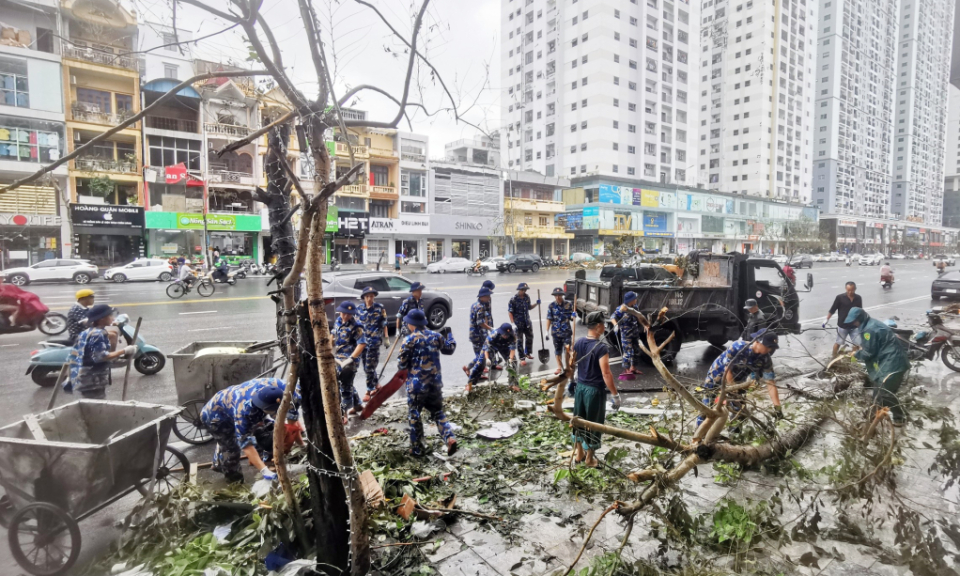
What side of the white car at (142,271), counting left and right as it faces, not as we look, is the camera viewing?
left

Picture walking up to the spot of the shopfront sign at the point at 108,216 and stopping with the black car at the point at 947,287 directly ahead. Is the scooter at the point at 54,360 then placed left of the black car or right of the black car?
right

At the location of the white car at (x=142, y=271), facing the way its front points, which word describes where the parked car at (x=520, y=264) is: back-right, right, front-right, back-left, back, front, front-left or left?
back

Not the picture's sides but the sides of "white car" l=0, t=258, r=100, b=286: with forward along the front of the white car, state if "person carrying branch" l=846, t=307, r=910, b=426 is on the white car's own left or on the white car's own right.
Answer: on the white car's own left

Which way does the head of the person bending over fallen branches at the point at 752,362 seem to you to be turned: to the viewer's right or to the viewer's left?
to the viewer's right

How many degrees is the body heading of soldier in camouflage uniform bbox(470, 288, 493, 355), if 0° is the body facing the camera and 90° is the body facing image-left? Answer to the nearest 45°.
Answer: approximately 270°

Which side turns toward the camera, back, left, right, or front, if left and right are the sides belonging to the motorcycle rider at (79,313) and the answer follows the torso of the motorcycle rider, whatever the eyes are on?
right
